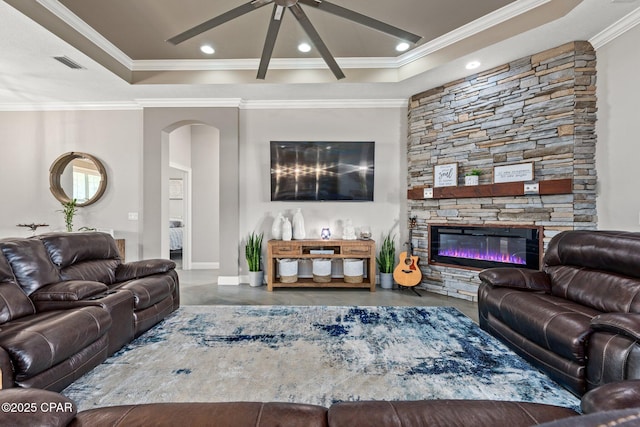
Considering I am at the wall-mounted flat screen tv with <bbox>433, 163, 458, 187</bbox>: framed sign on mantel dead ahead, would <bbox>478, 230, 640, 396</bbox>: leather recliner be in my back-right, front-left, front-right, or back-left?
front-right

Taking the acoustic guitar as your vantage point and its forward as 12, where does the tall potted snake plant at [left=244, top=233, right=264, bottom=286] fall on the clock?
The tall potted snake plant is roughly at 3 o'clock from the acoustic guitar.

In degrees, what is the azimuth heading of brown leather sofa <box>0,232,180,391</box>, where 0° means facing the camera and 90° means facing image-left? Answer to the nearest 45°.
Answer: approximately 315°

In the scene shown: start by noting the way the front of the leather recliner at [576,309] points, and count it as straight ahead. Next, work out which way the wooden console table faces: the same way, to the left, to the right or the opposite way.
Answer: to the left

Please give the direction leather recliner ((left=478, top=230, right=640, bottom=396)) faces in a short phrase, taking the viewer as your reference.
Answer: facing the viewer and to the left of the viewer

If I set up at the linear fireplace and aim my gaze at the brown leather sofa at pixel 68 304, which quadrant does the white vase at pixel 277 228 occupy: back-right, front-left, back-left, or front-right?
front-right

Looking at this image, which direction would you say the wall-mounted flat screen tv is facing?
toward the camera

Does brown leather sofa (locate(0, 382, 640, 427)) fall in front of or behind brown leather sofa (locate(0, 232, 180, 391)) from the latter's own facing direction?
in front

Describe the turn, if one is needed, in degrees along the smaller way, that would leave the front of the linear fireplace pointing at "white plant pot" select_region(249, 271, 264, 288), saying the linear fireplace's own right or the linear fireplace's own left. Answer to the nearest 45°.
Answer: approximately 45° to the linear fireplace's own right

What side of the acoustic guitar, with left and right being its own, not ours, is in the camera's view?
front

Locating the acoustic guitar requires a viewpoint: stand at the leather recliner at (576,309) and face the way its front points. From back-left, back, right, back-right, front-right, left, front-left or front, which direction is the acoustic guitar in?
right

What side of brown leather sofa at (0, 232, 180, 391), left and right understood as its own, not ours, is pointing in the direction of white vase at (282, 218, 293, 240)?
left

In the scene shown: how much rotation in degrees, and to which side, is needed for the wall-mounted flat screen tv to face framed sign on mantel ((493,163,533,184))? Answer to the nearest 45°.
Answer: approximately 45° to its left

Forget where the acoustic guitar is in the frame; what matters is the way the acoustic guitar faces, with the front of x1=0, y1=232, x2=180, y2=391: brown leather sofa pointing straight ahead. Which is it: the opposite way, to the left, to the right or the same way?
to the right
